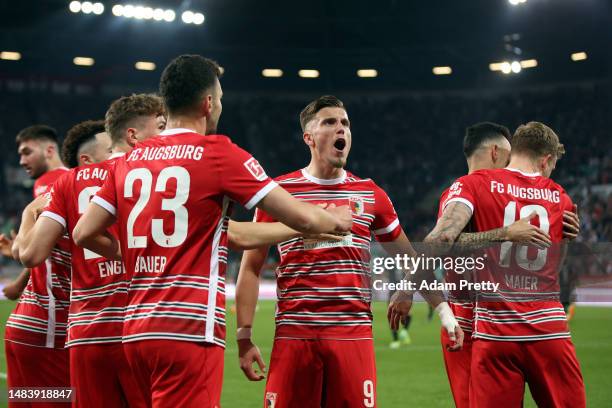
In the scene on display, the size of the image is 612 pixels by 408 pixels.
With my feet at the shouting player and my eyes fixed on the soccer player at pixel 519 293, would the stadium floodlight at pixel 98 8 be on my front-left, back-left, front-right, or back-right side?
back-left

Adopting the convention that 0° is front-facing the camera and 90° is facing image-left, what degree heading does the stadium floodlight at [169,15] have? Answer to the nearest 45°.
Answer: approximately 0°

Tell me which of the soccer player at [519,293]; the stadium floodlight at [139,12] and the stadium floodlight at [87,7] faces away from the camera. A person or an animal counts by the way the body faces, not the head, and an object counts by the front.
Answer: the soccer player

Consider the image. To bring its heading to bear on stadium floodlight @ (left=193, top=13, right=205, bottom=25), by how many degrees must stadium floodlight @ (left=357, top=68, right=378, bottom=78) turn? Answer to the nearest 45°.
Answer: approximately 45° to its right

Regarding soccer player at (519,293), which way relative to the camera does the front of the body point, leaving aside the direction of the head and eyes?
away from the camera

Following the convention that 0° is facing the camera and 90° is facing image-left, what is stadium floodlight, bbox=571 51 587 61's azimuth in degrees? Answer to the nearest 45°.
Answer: approximately 0°

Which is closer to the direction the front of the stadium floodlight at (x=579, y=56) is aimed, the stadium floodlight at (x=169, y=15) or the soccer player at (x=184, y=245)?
the soccer player

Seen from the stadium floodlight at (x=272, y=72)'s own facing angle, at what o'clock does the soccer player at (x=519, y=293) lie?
The soccer player is roughly at 12 o'clock from the stadium floodlight.
